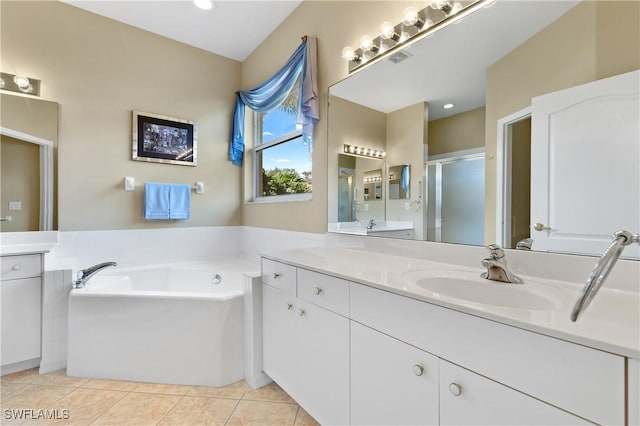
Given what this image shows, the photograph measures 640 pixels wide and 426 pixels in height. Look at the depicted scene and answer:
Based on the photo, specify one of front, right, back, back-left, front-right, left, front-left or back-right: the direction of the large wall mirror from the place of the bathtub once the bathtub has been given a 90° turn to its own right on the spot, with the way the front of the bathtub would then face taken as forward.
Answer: back-left

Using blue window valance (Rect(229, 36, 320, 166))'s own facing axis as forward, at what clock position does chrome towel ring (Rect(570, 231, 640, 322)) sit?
The chrome towel ring is roughly at 10 o'clock from the blue window valance.

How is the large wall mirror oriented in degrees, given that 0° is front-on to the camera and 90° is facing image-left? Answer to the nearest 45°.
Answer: approximately 45°

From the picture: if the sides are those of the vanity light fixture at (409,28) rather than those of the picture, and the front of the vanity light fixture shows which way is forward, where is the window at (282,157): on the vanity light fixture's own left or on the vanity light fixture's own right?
on the vanity light fixture's own right

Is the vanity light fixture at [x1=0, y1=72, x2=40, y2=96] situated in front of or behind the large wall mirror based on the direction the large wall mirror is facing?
in front

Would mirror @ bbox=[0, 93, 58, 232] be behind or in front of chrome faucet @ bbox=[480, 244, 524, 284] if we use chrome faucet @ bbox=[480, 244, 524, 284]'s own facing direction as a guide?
in front

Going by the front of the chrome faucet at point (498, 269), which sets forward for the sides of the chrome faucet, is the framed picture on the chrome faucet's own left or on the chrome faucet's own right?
on the chrome faucet's own right

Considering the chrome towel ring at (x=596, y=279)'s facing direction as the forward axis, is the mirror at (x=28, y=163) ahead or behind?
ahead

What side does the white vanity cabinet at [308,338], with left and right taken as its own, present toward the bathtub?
right

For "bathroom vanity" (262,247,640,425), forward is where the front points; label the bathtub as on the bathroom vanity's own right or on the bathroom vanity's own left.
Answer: on the bathroom vanity's own right

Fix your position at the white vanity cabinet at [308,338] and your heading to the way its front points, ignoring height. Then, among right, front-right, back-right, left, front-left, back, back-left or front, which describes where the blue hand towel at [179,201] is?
right

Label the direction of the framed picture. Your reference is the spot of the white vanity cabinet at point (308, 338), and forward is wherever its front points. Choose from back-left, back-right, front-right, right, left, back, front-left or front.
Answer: right
